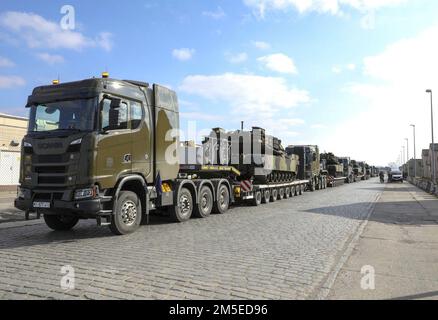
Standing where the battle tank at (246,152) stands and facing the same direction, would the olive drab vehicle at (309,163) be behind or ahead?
behind

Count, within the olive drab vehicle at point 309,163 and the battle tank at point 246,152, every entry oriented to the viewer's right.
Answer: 0

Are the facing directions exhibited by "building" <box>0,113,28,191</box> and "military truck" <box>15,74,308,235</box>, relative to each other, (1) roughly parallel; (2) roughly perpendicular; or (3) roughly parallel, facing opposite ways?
roughly perpendicular

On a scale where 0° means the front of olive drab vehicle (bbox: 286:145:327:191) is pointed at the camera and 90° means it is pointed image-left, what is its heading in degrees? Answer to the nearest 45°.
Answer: approximately 45°

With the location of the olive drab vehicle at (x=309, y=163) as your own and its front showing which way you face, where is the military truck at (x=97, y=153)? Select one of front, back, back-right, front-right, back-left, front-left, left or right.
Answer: front-left

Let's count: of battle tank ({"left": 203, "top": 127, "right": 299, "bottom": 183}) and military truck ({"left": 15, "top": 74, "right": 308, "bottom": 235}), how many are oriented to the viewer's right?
0

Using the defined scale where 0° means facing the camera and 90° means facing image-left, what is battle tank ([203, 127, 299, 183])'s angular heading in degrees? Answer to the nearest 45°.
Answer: approximately 45°

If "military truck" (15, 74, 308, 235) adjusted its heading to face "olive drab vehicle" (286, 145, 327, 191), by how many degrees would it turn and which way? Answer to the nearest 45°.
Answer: approximately 180°

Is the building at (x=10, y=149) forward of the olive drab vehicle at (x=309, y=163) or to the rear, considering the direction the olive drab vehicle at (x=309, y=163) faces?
forward

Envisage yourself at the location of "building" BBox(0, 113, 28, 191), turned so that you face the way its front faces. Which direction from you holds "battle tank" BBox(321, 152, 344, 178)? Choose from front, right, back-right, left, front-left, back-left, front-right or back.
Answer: front-left

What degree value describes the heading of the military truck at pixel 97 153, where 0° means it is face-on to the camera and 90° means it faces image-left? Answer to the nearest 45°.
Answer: approximately 45°

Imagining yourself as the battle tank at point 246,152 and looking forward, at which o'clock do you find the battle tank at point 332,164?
the battle tank at point 332,164 is roughly at 5 o'clock from the battle tank at point 246,152.
